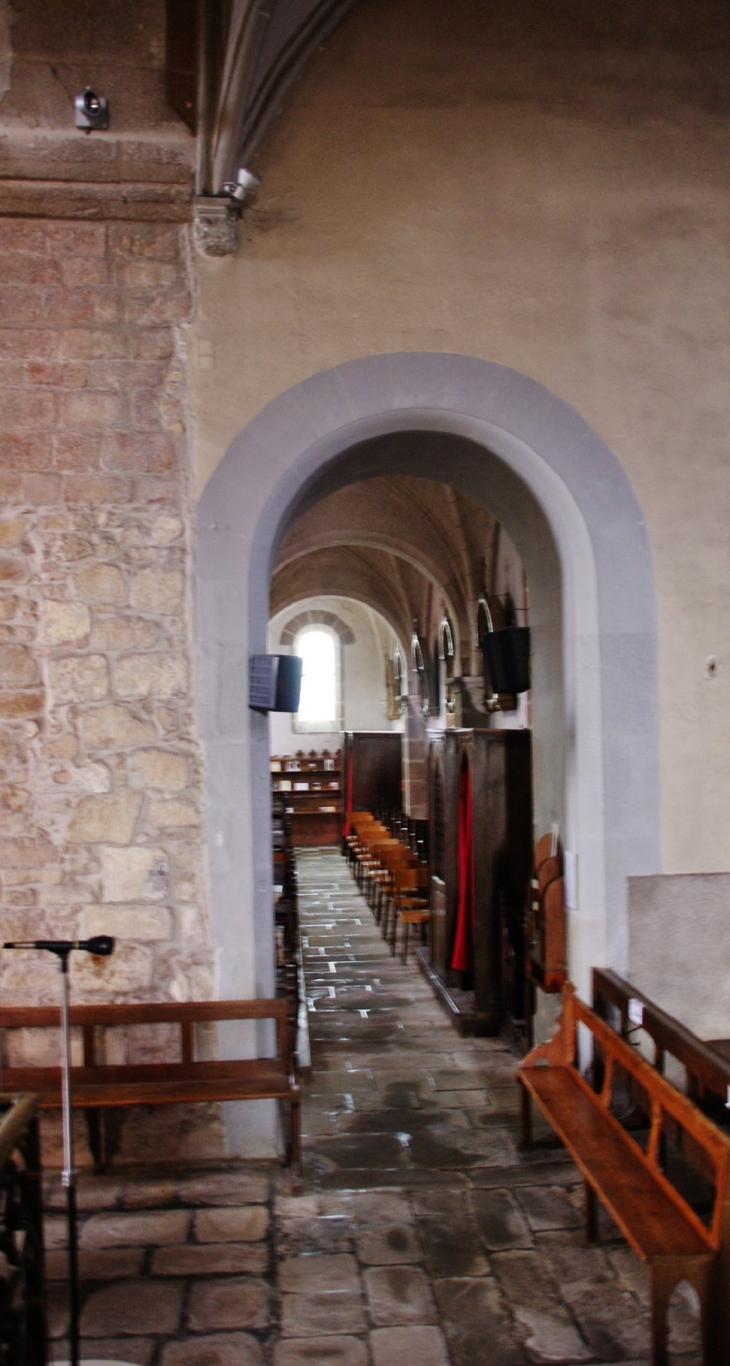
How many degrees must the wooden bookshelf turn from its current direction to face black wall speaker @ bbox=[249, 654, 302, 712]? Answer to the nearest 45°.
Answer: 0° — it already faces it

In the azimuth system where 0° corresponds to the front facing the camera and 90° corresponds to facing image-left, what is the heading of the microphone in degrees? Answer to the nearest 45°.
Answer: approximately 270°

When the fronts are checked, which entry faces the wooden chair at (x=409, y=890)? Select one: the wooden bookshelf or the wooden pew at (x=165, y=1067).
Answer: the wooden bookshelf

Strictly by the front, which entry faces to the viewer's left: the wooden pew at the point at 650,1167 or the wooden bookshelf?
the wooden pew

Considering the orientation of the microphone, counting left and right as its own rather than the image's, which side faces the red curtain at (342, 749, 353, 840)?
left

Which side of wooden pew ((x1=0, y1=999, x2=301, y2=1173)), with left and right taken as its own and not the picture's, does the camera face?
front

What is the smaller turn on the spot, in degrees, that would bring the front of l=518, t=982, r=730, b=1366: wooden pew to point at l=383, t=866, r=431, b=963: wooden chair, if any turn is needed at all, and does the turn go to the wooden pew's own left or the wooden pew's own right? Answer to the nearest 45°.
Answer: approximately 90° to the wooden pew's own right

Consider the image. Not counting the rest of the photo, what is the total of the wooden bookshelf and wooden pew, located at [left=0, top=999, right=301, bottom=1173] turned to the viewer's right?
0

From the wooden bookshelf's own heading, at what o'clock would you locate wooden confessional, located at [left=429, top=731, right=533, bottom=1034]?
The wooden confessional is roughly at 12 o'clock from the wooden bookshelf.

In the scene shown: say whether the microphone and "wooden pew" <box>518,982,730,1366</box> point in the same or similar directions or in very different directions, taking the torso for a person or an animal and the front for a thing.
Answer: very different directions

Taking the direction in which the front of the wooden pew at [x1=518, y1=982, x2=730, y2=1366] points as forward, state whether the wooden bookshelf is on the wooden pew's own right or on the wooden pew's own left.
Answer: on the wooden pew's own right

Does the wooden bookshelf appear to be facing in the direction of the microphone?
yes

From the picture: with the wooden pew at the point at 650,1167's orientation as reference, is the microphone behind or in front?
in front

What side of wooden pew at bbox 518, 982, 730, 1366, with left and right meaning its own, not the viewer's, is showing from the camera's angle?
left
